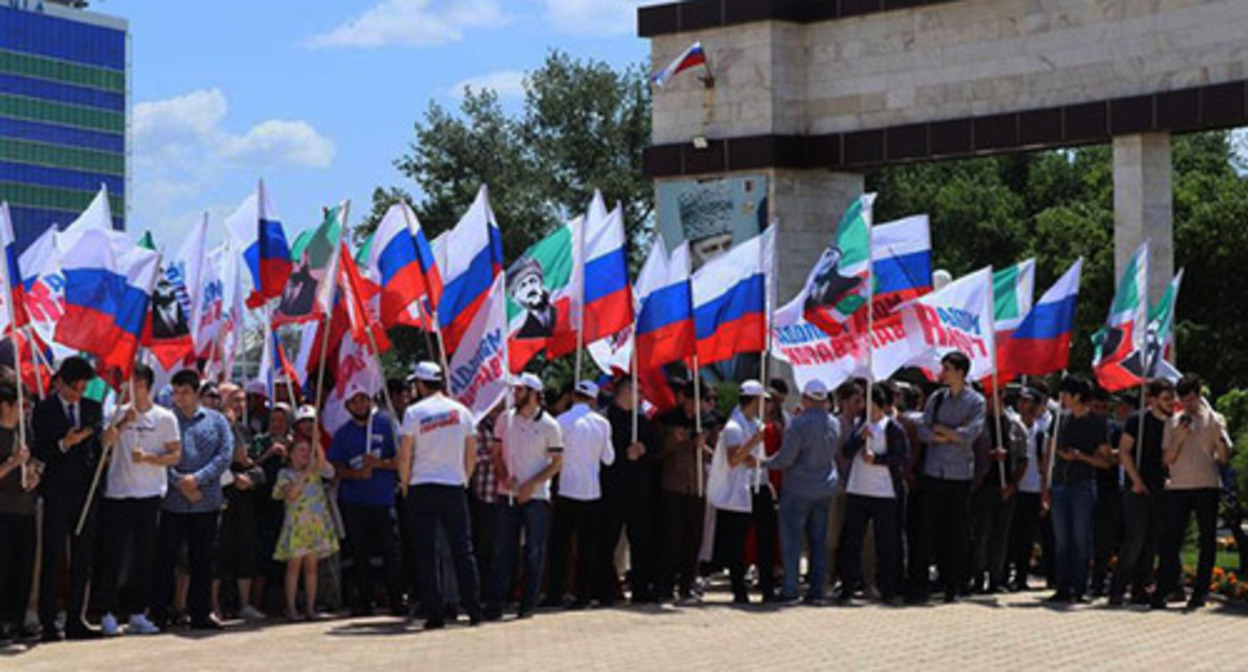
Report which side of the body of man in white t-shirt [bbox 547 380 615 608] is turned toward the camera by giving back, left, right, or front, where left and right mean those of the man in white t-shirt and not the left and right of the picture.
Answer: back

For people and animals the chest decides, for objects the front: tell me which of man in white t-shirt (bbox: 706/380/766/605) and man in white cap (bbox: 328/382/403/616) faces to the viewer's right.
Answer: the man in white t-shirt

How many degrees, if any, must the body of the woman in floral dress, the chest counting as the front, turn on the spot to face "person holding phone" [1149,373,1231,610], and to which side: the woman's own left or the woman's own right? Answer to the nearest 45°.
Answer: approximately 90° to the woman's own left

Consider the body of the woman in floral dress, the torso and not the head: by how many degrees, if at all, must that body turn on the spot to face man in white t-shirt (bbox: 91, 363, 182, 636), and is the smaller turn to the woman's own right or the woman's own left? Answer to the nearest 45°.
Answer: approximately 45° to the woman's own right

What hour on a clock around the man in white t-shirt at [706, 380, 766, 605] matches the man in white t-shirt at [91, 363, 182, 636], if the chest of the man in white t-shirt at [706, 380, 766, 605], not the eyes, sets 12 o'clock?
the man in white t-shirt at [91, 363, 182, 636] is roughly at 5 o'clock from the man in white t-shirt at [706, 380, 766, 605].

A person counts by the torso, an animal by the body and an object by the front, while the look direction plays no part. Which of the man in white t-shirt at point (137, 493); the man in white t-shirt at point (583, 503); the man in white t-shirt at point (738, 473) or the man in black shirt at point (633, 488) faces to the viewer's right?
the man in white t-shirt at point (738, 473)

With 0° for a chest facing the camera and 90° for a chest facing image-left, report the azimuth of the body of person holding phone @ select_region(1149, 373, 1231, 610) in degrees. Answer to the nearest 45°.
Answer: approximately 0°

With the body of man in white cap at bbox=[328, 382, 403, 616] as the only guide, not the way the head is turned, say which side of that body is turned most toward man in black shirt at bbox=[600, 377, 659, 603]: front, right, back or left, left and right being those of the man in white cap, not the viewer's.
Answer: left

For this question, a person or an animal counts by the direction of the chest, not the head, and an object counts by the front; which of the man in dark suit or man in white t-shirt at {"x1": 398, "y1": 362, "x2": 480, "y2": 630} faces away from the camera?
the man in white t-shirt

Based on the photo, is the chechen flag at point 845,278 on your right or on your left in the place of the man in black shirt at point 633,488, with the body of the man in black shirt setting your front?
on your left

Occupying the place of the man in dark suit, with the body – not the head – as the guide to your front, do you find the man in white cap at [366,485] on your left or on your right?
on your left

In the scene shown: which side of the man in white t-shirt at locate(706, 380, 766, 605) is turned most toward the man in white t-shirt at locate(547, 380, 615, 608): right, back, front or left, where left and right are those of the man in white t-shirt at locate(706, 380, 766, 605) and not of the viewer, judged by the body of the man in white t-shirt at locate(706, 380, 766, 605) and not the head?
back
